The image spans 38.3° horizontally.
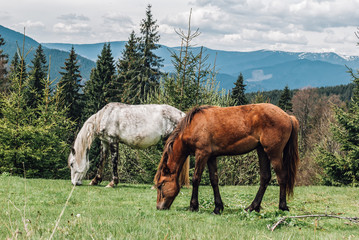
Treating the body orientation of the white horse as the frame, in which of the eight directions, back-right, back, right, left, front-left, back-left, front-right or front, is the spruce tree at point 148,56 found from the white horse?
right

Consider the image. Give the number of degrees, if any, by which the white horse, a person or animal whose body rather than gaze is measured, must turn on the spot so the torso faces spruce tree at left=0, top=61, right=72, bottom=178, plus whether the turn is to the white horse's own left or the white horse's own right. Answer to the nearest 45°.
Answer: approximately 45° to the white horse's own right

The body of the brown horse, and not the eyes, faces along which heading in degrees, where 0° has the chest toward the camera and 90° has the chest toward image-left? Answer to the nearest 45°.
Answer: approximately 90°

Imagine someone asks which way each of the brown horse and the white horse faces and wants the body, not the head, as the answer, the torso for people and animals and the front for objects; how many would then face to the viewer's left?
2

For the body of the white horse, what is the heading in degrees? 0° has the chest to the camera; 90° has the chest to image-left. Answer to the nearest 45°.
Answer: approximately 90°

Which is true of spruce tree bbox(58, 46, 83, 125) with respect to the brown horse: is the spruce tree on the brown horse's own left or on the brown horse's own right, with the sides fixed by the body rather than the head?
on the brown horse's own right

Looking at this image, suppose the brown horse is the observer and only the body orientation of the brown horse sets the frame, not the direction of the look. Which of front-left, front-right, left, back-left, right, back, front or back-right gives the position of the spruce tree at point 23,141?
front-right
